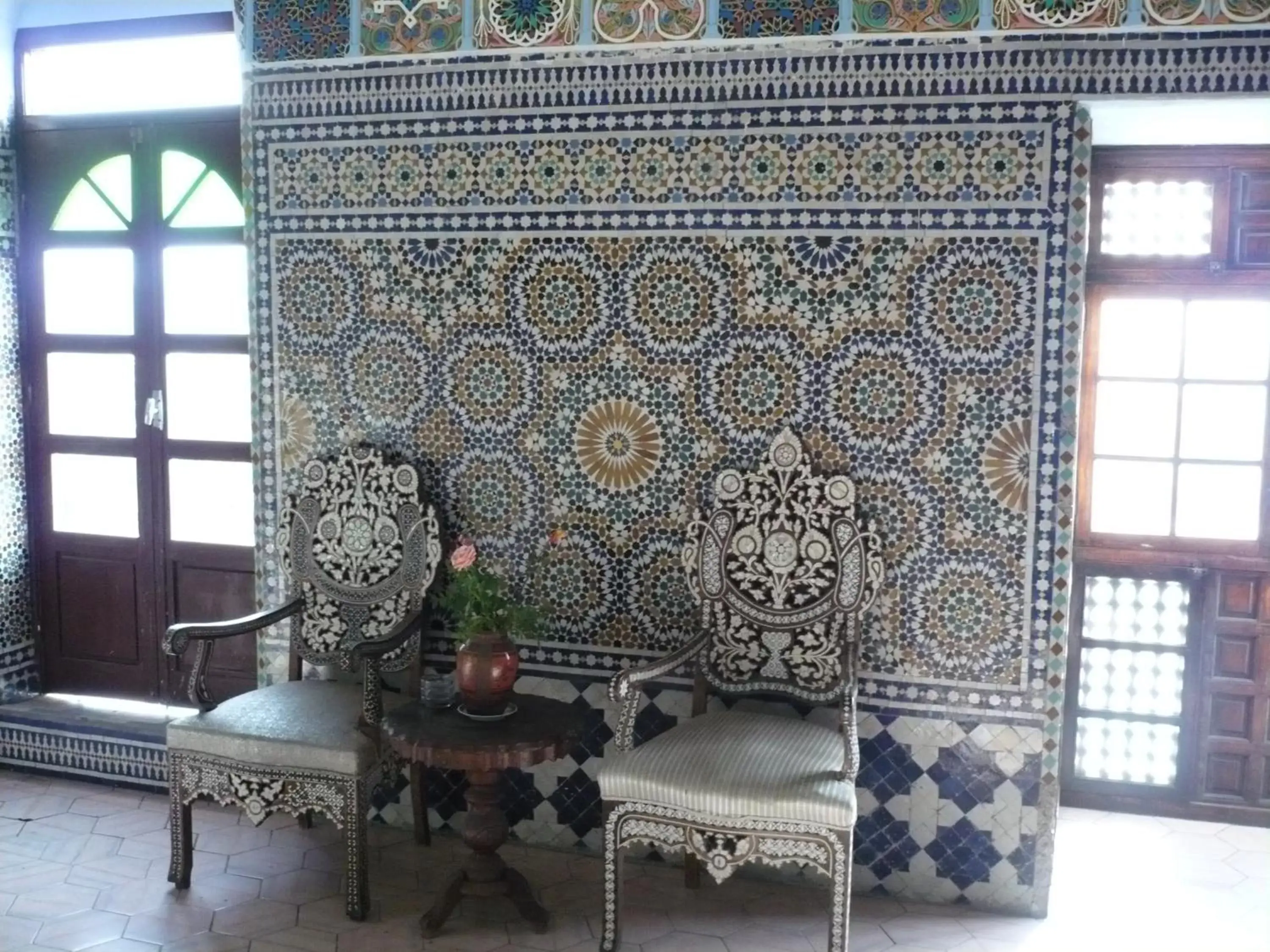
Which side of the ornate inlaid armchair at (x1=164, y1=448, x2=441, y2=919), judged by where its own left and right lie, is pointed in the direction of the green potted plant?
left

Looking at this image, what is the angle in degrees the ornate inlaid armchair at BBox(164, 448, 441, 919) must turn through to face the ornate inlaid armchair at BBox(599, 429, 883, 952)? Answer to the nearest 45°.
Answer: approximately 90° to its left

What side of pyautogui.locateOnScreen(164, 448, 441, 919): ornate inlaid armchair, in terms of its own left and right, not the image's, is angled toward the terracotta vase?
left

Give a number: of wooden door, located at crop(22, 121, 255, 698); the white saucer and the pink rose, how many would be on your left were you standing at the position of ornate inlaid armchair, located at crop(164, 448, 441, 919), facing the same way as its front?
2

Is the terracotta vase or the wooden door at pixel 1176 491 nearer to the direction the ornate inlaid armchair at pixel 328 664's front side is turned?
the terracotta vase

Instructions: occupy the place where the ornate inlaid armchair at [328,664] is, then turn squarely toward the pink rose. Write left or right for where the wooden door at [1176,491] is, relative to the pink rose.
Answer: left

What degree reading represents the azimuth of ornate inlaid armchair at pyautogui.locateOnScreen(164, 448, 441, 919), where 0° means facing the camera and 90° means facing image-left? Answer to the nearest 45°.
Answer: approximately 45°

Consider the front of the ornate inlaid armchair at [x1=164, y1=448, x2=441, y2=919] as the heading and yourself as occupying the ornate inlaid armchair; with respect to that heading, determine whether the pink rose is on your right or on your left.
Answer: on your left

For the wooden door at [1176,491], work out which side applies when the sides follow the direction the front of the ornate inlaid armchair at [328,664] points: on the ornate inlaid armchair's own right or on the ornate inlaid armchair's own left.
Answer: on the ornate inlaid armchair's own left

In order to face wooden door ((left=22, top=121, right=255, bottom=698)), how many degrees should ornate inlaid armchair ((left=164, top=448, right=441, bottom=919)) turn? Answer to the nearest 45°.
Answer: approximately 90° to its right

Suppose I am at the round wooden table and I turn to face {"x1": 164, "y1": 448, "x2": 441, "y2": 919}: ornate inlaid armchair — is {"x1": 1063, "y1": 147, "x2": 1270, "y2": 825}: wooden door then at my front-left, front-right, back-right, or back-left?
back-right

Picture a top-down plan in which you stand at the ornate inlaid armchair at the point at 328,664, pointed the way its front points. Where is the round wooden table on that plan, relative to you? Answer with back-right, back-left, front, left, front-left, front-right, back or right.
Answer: left
